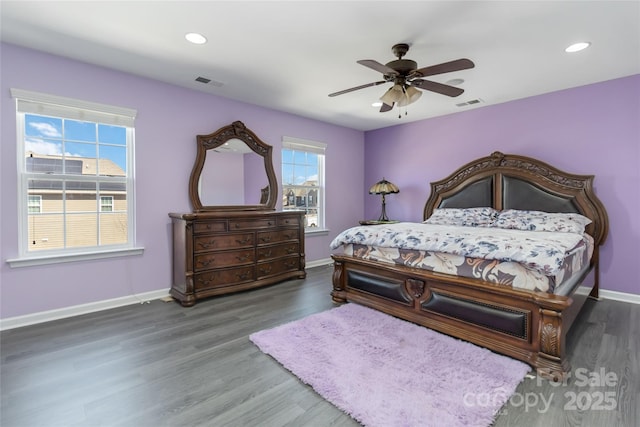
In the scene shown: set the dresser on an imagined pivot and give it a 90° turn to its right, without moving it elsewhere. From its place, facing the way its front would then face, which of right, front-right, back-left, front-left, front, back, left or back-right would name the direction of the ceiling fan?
left

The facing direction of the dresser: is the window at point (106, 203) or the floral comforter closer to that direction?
the floral comforter

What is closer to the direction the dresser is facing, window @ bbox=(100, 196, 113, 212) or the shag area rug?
the shag area rug

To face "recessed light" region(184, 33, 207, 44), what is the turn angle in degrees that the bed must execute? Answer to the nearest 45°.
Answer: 0° — it already faces it

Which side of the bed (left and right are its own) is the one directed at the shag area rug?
front

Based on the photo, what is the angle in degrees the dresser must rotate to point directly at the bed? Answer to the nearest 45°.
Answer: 0° — it already faces it

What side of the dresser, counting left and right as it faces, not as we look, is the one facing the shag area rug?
front

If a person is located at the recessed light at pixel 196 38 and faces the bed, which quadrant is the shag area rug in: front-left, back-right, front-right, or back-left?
front-right

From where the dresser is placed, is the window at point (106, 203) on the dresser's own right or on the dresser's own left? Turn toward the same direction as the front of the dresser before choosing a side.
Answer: on the dresser's own right

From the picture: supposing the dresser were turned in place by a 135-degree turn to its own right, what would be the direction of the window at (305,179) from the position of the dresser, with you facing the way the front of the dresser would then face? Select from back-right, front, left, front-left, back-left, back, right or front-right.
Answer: back-right

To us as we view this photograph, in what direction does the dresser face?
facing the viewer and to the right of the viewer

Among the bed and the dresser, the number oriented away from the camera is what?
0
